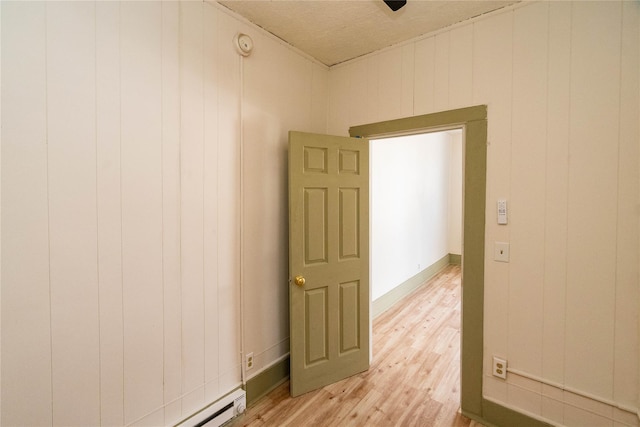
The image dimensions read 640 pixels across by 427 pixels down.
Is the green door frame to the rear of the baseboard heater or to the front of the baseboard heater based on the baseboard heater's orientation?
to the front

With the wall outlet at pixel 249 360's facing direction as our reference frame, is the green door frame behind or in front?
in front

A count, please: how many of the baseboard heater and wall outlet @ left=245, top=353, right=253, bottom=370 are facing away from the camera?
0

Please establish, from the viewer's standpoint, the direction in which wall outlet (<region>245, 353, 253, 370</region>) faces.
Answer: facing the viewer and to the right of the viewer
